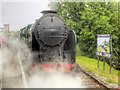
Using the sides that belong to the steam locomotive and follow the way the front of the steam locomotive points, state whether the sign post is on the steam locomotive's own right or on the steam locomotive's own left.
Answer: on the steam locomotive's own left

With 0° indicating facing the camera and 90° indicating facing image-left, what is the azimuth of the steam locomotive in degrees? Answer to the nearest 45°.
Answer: approximately 0°
